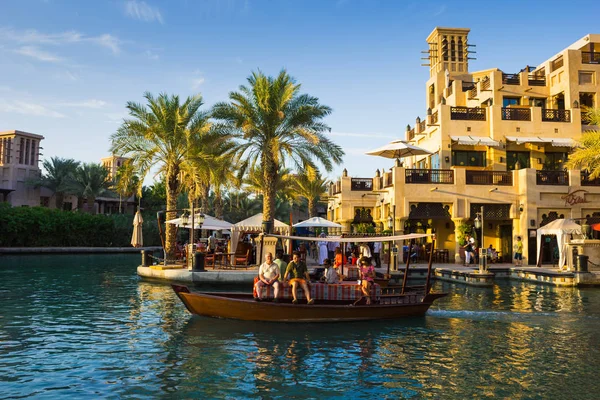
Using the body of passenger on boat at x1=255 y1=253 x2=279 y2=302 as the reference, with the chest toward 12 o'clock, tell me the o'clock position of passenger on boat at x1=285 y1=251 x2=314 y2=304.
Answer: passenger on boat at x1=285 y1=251 x2=314 y2=304 is roughly at 9 o'clock from passenger on boat at x1=255 y1=253 x2=279 y2=302.

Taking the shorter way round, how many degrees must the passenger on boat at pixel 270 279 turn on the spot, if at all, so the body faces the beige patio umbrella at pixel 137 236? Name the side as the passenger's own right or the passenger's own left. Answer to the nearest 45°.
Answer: approximately 135° to the passenger's own right

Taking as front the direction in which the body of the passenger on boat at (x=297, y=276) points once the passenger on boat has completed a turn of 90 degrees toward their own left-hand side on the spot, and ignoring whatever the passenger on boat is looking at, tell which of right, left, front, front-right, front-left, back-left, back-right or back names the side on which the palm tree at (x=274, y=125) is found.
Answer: left

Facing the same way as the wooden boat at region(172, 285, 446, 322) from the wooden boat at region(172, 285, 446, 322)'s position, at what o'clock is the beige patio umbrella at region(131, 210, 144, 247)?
The beige patio umbrella is roughly at 2 o'clock from the wooden boat.

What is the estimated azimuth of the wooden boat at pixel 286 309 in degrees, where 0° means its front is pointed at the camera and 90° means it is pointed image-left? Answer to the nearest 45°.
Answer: approximately 90°

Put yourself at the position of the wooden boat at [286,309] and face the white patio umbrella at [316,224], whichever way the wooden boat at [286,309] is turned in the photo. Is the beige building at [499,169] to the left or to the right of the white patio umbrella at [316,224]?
right

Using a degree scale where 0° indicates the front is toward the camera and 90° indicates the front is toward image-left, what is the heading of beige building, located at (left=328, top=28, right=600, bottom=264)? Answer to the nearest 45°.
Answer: approximately 0°

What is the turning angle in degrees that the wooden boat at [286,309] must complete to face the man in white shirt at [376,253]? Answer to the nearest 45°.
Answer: approximately 90° to its right

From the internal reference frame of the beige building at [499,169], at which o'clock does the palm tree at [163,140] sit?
The palm tree is roughly at 2 o'clock from the beige building.
